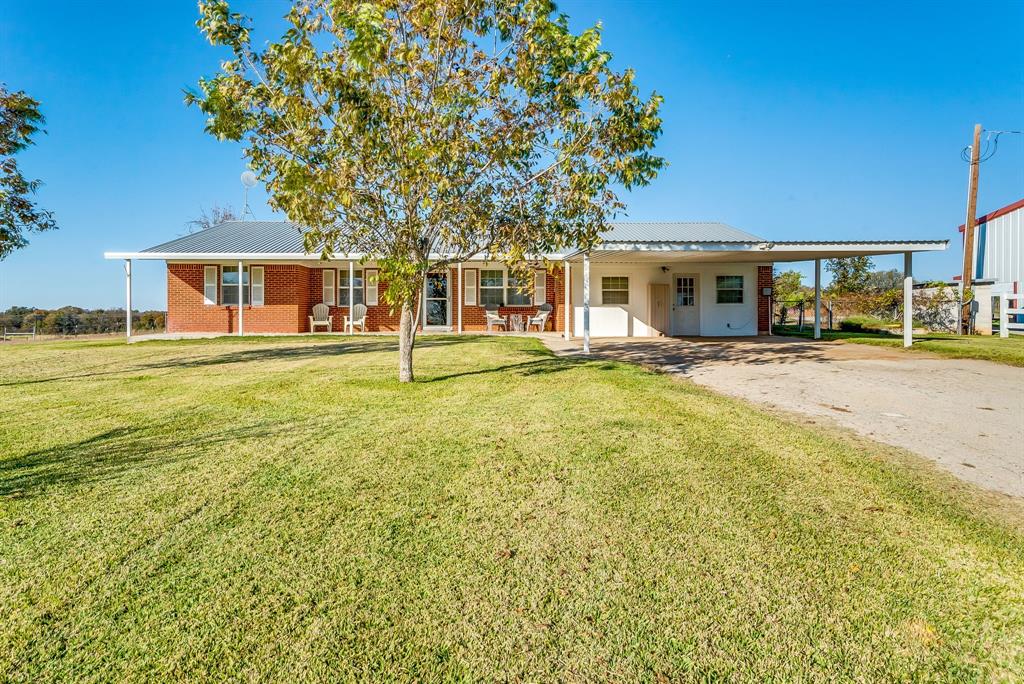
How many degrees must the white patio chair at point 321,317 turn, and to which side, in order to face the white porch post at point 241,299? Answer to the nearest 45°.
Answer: approximately 45° to its right

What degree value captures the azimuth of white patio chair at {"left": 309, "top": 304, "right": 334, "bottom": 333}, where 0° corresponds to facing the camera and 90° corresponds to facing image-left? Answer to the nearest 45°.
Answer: approximately 0°

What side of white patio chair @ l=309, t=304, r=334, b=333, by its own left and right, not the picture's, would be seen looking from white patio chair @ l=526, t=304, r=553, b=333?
left

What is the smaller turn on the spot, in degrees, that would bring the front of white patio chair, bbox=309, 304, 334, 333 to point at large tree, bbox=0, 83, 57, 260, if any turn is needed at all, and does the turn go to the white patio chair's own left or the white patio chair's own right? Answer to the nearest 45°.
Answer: approximately 45° to the white patio chair's own right

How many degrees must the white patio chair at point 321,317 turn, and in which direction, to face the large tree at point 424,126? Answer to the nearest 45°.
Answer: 0° — it already faces it

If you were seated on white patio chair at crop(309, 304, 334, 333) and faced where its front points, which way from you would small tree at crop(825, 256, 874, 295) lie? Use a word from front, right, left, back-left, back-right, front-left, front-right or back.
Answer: left

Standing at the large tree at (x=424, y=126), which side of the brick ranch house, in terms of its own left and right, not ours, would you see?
front

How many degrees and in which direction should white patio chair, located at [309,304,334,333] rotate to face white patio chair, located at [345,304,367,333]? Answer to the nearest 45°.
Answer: approximately 45° to its left

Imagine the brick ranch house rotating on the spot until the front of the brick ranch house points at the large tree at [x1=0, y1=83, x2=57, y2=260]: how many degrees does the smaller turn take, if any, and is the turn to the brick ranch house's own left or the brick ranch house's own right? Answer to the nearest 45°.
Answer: approximately 45° to the brick ranch house's own right

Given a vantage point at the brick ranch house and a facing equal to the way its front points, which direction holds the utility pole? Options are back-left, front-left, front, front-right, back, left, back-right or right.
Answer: left
